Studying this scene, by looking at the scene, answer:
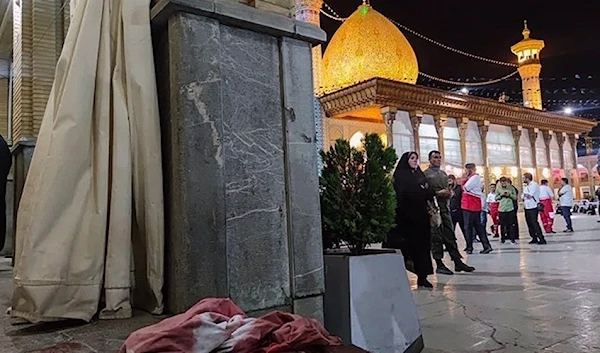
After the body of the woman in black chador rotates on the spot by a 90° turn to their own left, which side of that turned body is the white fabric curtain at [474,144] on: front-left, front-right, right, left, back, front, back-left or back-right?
front-left

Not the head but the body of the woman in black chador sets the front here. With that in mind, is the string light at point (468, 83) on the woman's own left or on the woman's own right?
on the woman's own left

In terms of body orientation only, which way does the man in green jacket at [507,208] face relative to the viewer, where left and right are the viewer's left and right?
facing the viewer

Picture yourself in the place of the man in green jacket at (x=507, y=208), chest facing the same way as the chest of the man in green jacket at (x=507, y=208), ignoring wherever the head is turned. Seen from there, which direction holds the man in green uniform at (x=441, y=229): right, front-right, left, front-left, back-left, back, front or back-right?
front

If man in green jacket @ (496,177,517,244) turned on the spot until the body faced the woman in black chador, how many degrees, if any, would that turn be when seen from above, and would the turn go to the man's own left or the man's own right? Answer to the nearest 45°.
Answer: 0° — they already face them

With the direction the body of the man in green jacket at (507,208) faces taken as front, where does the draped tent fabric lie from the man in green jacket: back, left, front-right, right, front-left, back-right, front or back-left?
front

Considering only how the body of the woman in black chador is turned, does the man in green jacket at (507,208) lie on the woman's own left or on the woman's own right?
on the woman's own left

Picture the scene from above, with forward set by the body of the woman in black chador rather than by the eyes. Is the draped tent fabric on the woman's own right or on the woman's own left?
on the woman's own right

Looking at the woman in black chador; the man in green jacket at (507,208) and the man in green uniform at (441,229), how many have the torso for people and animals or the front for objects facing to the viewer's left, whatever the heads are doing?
0

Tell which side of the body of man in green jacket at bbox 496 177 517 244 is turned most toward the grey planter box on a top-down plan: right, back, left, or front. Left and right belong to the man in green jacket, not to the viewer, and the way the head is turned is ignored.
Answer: front

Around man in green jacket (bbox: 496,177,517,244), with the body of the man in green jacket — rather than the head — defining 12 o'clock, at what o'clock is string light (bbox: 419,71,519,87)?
The string light is roughly at 6 o'clock from the man in green jacket.

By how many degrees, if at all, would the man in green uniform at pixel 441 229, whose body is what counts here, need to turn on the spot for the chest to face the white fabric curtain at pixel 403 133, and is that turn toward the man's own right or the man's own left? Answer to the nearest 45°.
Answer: approximately 135° to the man's own left

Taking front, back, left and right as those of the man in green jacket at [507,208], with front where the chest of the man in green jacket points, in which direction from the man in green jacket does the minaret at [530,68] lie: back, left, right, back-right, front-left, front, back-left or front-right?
back

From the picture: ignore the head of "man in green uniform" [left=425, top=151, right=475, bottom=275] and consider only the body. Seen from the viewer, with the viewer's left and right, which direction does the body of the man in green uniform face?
facing the viewer and to the right of the viewer

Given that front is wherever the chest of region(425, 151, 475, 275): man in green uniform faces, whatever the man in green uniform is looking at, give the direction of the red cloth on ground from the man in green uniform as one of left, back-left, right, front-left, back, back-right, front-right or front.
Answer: front-right

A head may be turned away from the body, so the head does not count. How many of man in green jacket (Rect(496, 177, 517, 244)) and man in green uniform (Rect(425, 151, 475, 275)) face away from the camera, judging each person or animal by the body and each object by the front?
0
